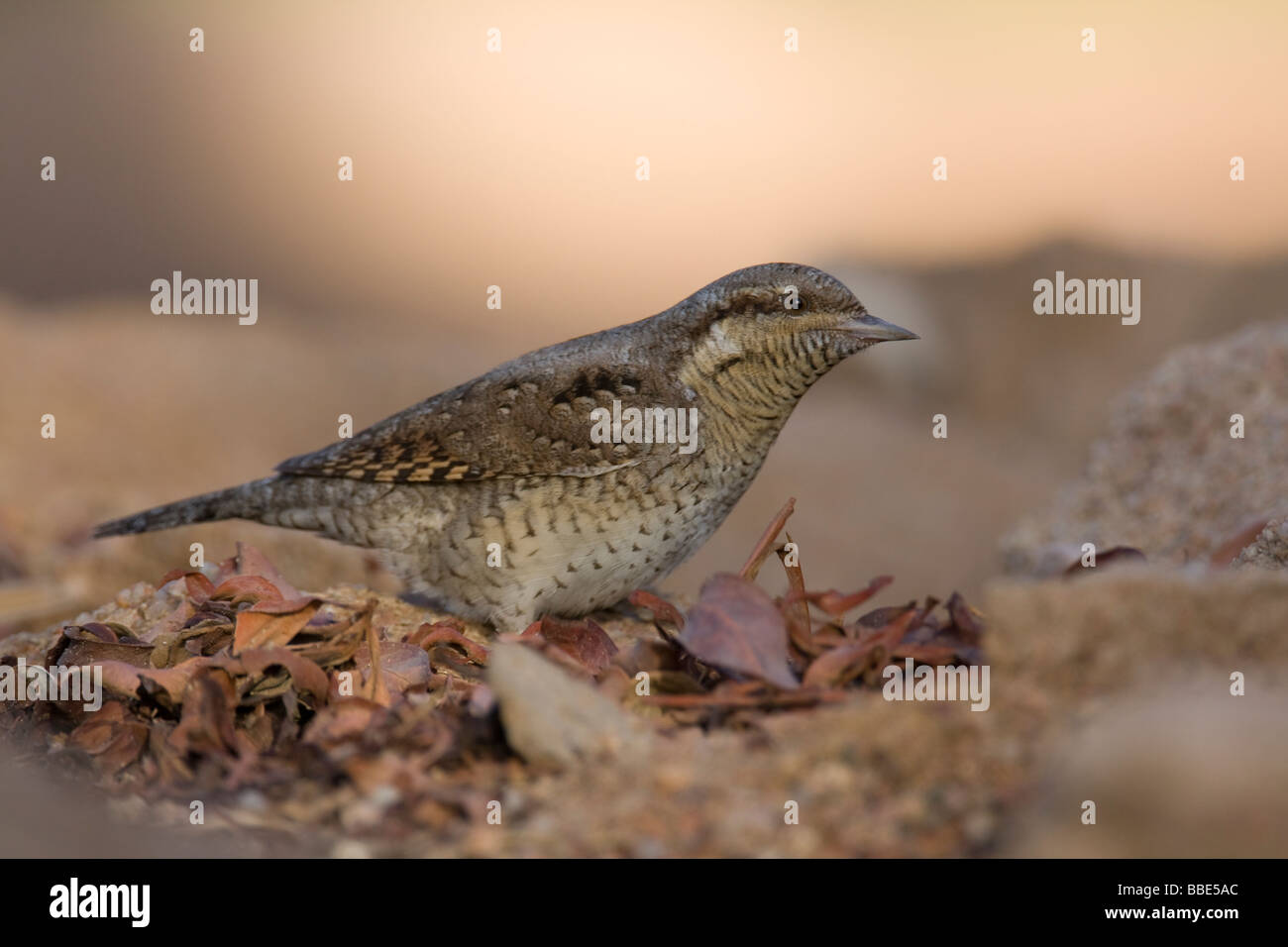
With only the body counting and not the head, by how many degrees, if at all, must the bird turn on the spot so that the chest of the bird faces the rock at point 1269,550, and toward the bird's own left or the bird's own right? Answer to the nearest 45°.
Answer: approximately 45° to the bird's own right

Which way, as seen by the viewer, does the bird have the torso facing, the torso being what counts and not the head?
to the viewer's right

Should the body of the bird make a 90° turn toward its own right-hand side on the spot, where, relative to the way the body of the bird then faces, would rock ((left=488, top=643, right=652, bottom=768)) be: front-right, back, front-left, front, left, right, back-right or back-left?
front

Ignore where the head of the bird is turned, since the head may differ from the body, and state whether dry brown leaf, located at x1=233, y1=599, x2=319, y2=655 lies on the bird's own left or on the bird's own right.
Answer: on the bird's own right
